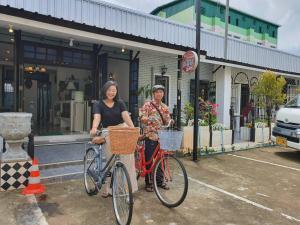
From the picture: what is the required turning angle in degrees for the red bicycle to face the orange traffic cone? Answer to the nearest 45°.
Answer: approximately 135° to its right

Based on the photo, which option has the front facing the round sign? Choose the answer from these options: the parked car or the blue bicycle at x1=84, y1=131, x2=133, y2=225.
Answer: the parked car

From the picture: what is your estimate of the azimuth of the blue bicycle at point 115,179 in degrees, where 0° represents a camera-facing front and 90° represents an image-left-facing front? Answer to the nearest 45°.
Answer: approximately 315°

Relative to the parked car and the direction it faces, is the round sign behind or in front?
in front

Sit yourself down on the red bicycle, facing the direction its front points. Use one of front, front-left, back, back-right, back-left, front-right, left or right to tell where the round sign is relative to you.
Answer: back-left

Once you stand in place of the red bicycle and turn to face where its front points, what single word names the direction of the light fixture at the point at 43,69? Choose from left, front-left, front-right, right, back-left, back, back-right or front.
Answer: back

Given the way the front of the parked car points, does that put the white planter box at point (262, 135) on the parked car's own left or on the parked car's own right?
on the parked car's own right

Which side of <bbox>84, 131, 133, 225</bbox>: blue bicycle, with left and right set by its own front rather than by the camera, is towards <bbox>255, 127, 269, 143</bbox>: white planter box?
left

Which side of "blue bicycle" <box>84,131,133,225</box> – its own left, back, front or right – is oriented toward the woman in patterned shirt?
left

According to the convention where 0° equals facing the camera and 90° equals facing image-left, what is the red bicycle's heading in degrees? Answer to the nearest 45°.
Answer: approximately 315°

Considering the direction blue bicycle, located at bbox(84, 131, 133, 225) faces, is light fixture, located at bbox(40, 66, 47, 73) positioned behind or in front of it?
behind
